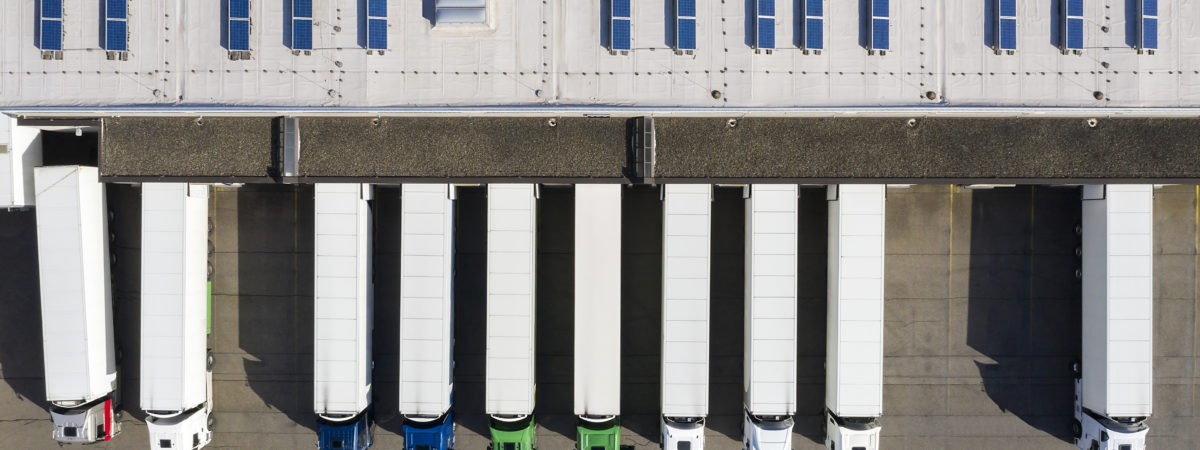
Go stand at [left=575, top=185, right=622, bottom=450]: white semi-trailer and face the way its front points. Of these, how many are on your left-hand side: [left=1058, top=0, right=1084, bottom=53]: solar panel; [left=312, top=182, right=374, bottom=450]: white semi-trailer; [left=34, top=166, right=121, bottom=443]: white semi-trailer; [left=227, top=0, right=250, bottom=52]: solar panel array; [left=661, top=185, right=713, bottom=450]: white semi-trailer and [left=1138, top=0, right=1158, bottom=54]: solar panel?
3

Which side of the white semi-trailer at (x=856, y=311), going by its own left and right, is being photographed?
front

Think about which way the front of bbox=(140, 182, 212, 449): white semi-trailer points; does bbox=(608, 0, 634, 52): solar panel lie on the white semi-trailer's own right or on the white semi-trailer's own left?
on the white semi-trailer's own left

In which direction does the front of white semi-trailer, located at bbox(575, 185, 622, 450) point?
toward the camera

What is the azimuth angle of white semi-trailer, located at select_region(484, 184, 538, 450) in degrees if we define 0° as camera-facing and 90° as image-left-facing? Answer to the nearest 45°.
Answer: approximately 0°

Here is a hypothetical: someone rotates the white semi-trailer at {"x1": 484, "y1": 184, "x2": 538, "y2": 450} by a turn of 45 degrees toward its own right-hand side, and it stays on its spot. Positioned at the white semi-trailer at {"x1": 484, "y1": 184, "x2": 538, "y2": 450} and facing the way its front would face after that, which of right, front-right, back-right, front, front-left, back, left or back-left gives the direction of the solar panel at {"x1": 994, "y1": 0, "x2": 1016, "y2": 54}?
back-left

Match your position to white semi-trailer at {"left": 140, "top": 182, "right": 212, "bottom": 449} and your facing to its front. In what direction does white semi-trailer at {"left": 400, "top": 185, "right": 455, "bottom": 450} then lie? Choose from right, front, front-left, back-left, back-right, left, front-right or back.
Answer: front-left

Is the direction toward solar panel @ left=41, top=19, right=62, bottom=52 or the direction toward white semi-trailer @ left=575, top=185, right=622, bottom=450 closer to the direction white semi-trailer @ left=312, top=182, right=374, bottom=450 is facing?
the white semi-trailer

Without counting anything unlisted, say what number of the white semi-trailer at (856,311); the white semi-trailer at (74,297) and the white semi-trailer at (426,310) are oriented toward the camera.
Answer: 3

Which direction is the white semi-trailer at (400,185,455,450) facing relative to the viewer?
toward the camera

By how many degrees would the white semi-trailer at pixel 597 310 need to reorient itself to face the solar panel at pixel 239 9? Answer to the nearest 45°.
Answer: approximately 90° to its right

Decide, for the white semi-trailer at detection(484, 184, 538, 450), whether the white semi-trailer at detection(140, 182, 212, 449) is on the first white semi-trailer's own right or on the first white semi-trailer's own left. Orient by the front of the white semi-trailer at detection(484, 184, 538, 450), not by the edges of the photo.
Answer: on the first white semi-trailer's own right

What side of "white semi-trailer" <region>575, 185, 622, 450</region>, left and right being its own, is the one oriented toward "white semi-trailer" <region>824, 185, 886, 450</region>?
left

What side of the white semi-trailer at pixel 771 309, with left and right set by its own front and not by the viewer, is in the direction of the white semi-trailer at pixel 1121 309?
left

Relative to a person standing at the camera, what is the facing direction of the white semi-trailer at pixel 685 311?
facing the viewer
